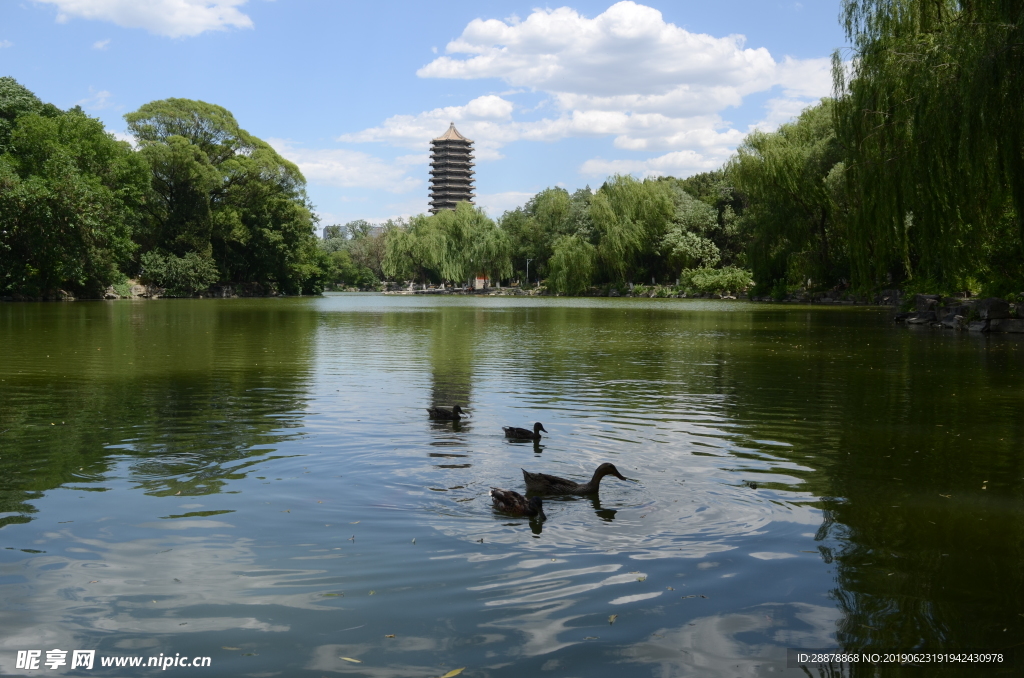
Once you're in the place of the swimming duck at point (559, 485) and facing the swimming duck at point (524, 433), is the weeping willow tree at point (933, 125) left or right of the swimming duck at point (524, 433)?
right

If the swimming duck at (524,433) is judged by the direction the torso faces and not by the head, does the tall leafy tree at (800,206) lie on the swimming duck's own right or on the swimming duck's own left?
on the swimming duck's own left

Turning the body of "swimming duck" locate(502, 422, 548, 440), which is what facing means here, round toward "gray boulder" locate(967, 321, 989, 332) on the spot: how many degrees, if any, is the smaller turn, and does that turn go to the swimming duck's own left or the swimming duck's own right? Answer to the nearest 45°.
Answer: approximately 45° to the swimming duck's own left

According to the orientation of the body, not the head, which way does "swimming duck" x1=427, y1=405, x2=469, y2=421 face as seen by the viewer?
to the viewer's right

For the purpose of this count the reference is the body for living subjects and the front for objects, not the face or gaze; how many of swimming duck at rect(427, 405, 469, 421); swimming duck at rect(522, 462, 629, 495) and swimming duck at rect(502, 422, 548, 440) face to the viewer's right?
3

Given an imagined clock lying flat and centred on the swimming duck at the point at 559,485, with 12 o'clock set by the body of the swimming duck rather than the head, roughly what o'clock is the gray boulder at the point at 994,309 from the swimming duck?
The gray boulder is roughly at 10 o'clock from the swimming duck.

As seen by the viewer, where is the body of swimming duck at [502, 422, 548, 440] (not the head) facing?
to the viewer's right

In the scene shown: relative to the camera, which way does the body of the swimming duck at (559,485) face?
to the viewer's right

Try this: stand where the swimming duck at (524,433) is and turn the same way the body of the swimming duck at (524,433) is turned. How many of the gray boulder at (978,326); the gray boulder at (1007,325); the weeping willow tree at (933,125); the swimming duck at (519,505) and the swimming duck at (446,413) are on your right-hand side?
1

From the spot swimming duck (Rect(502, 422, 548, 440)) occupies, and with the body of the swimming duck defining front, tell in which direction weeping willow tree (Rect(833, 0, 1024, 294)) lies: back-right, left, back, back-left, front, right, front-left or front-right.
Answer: front-left

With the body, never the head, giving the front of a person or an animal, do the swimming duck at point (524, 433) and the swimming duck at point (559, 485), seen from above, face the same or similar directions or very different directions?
same or similar directions
